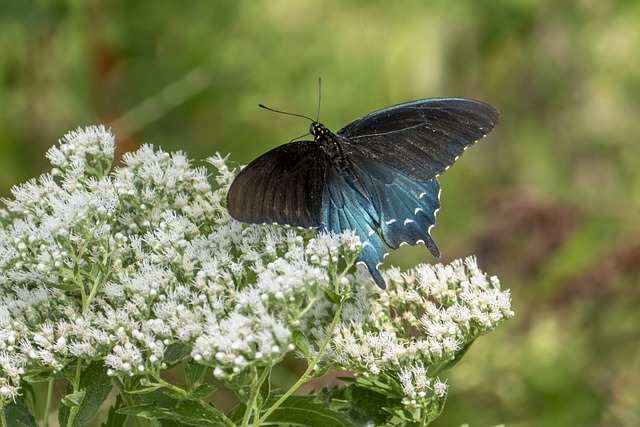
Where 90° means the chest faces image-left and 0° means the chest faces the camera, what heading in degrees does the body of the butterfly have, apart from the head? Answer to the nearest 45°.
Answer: approximately 135°
